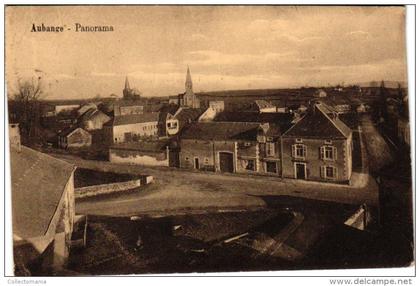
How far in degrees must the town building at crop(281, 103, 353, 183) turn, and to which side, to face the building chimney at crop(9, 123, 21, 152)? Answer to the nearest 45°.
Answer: approximately 90° to its right

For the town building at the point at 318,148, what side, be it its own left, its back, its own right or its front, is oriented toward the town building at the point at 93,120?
right

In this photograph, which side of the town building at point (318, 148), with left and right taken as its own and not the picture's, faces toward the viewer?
front

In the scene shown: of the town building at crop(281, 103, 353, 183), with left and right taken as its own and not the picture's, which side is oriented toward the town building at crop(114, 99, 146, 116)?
right

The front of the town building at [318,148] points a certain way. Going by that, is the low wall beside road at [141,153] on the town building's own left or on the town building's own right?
on the town building's own right
